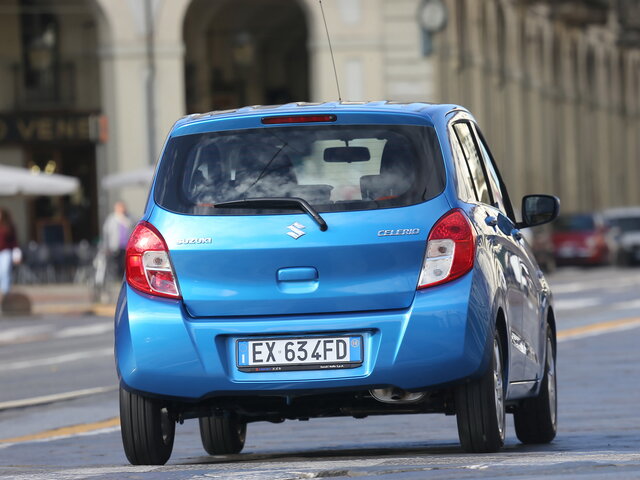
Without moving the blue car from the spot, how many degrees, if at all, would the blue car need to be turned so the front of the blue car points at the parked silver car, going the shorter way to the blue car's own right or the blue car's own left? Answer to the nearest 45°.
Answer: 0° — it already faces it

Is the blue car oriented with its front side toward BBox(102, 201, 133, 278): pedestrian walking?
yes

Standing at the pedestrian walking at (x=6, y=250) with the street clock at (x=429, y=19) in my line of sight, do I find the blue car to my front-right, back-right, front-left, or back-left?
back-right

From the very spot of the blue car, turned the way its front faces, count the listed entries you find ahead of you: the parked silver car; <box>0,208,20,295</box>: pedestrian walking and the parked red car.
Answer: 3

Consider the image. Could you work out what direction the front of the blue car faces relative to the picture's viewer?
facing away from the viewer
